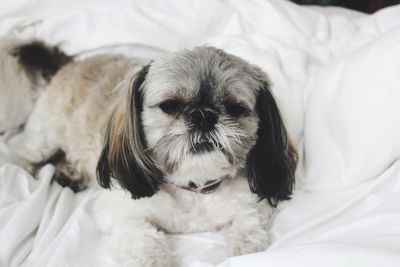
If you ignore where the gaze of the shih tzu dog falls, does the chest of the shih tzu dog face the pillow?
no

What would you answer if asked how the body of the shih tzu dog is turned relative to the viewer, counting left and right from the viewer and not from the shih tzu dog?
facing the viewer and to the right of the viewer
